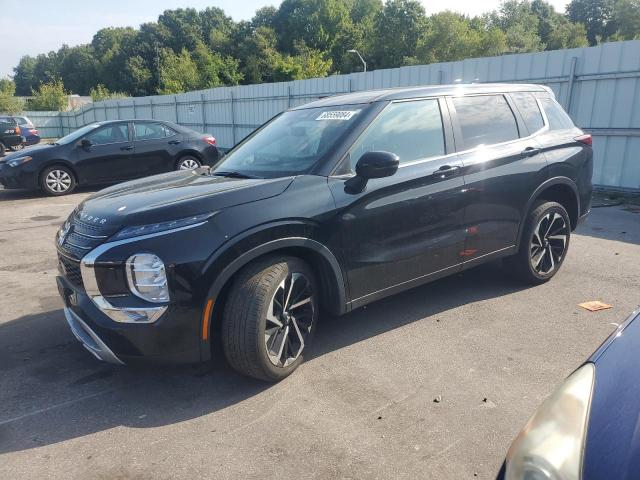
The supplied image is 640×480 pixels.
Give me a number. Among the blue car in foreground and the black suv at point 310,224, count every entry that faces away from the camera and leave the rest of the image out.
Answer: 0

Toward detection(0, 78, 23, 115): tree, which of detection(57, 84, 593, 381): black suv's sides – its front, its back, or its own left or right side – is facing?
right

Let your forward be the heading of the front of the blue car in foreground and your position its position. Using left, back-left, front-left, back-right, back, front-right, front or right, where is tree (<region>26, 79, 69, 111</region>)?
right

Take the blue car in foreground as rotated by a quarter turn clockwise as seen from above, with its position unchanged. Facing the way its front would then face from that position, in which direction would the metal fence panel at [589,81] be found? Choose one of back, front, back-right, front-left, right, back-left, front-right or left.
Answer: front-right

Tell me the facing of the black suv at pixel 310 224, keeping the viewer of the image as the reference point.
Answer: facing the viewer and to the left of the viewer

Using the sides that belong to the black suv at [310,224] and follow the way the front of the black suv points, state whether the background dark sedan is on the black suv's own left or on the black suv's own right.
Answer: on the black suv's own right
